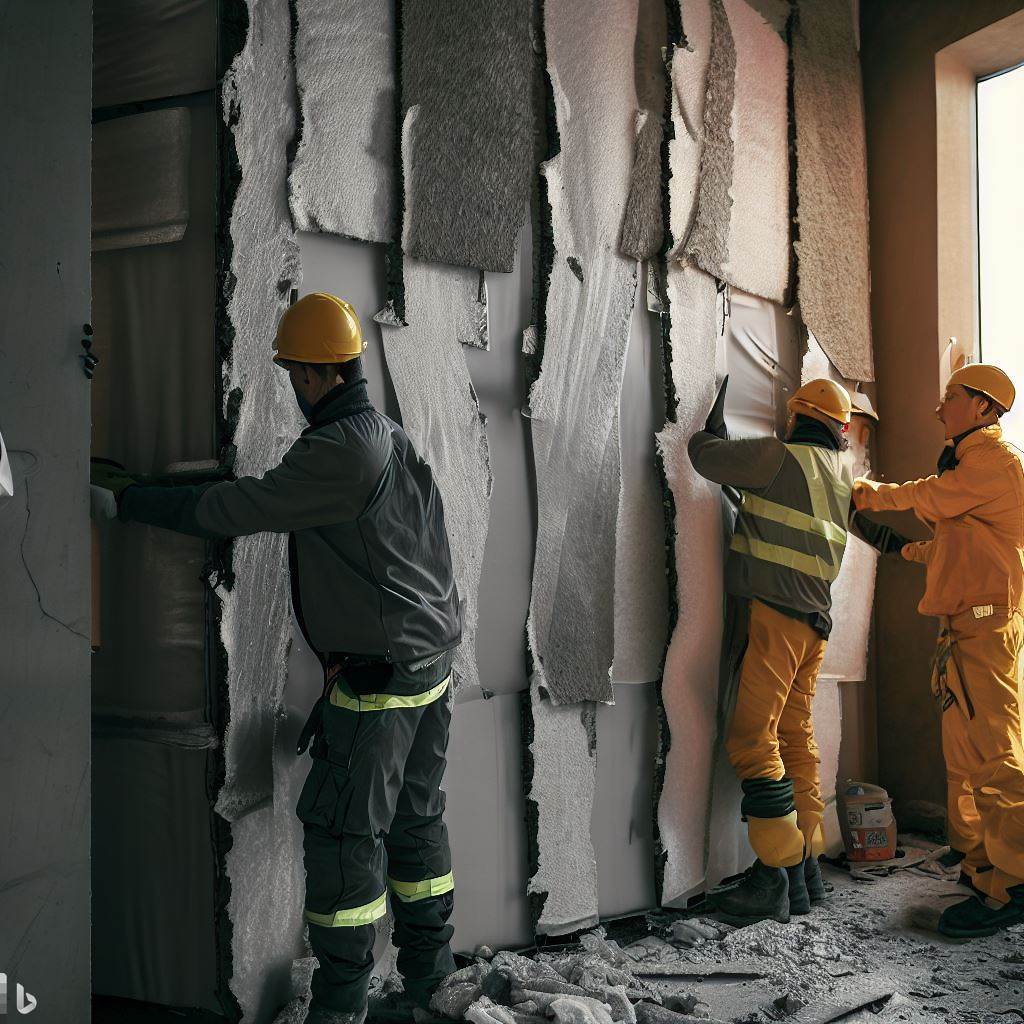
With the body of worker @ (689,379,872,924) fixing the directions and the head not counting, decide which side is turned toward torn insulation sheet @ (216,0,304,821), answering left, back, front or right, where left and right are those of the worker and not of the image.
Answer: left

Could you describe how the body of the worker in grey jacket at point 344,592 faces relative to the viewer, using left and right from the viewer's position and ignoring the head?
facing away from the viewer and to the left of the viewer

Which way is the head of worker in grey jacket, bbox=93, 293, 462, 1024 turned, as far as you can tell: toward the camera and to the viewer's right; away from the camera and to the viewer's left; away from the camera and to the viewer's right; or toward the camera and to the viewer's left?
away from the camera and to the viewer's left

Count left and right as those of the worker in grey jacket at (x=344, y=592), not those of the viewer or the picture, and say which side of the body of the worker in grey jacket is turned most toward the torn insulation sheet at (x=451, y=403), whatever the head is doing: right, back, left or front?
right

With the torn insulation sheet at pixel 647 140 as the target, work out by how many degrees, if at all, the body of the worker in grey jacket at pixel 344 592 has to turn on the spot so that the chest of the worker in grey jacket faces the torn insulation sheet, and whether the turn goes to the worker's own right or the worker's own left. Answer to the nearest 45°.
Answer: approximately 90° to the worker's own right

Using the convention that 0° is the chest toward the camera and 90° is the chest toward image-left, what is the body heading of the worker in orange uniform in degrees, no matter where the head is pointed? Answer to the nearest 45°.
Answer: approximately 90°

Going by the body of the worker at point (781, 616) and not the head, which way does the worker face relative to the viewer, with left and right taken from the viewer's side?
facing away from the viewer and to the left of the viewer
